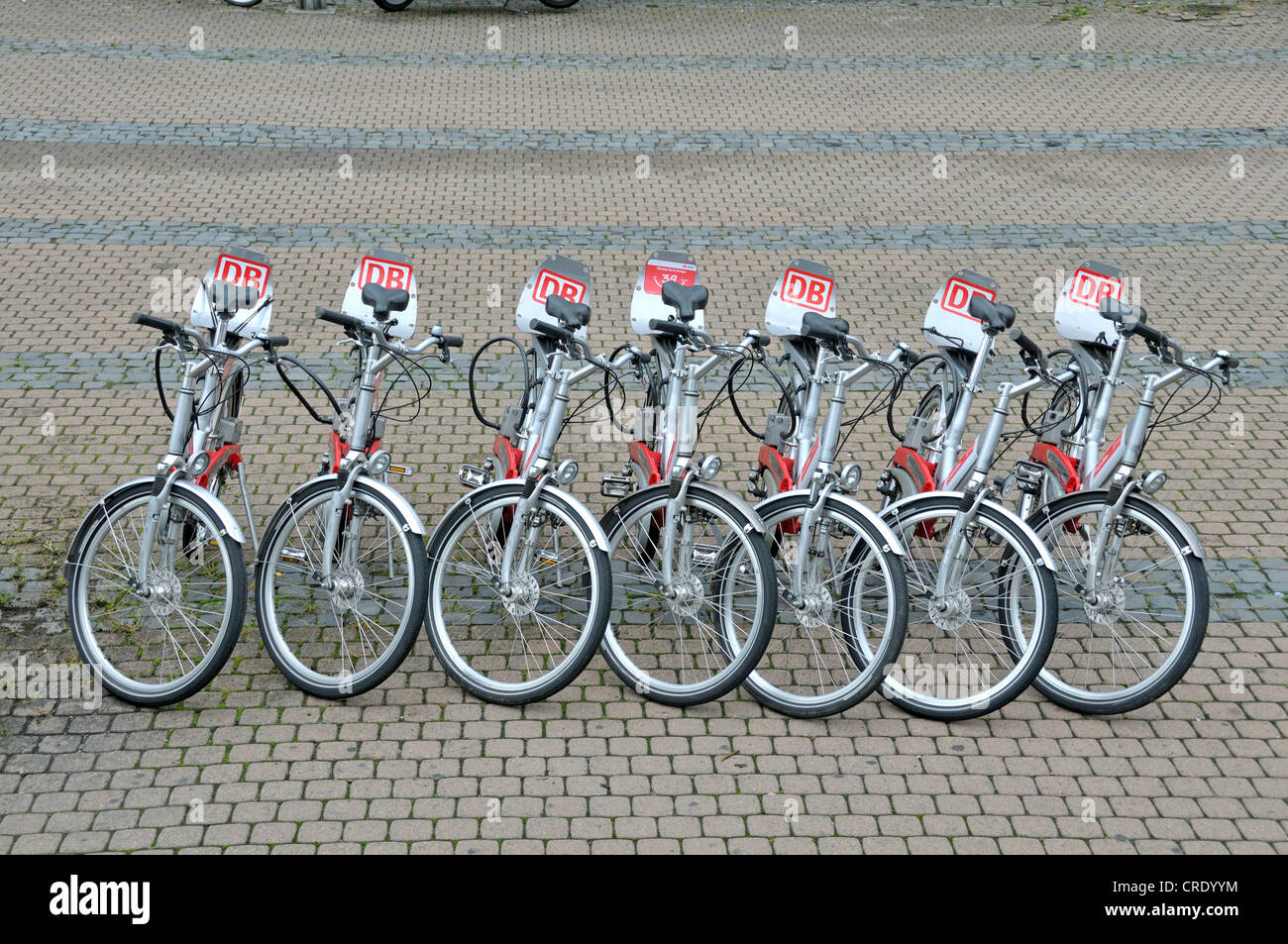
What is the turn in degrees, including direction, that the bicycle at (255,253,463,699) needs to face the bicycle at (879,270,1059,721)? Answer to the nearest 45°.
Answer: approximately 90° to its left

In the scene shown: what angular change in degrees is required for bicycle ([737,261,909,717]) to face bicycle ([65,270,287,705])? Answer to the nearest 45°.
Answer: approximately 135° to its right

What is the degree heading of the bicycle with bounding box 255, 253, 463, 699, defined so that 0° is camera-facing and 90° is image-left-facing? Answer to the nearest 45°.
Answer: approximately 0°

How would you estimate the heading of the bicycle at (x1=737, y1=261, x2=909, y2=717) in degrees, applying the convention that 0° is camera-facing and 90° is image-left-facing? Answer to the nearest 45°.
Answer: approximately 315°

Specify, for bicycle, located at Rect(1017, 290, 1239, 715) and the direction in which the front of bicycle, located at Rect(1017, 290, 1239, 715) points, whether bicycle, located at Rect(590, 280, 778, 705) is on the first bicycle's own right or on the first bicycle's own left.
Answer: on the first bicycle's own right

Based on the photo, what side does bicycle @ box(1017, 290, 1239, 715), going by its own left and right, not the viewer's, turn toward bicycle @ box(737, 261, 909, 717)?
right

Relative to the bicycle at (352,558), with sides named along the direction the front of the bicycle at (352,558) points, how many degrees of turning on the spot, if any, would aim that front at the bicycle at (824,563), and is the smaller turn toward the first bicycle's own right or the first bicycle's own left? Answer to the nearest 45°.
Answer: approximately 90° to the first bicycle's own left
